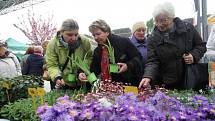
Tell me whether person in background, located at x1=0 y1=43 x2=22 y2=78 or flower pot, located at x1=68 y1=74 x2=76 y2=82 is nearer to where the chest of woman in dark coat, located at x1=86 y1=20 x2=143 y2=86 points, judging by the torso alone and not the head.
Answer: the flower pot

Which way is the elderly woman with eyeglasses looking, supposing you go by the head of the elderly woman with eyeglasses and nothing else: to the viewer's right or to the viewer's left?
to the viewer's left

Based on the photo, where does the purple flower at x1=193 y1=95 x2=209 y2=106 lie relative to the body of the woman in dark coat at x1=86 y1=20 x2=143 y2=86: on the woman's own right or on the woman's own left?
on the woman's own left

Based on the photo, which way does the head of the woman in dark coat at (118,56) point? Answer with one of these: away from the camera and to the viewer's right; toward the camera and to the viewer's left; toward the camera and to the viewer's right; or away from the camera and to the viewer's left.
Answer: toward the camera and to the viewer's left

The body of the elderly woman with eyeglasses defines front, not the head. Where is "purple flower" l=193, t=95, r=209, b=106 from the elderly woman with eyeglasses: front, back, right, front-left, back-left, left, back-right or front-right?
front-left

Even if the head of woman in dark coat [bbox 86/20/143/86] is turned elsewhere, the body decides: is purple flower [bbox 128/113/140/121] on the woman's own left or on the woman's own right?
on the woman's own left

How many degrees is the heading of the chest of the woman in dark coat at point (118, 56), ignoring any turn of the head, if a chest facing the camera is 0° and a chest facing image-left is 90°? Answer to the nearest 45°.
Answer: approximately 45°

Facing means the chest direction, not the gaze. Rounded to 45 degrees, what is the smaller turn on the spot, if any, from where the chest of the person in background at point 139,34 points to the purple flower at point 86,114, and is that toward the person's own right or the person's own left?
approximately 45° to the person's own right

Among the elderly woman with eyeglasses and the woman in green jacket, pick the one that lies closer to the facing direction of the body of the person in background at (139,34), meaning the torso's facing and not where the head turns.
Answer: the elderly woman with eyeglasses

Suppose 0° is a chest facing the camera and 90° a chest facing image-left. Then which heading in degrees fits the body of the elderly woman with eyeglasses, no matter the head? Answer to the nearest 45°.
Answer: approximately 45°

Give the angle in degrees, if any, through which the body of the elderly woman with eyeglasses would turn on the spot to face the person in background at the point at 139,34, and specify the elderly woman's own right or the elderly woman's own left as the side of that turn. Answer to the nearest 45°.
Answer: approximately 90° to the elderly woman's own right

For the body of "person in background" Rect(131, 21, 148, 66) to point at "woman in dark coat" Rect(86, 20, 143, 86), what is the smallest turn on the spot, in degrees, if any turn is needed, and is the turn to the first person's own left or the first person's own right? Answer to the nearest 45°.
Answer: approximately 45° to the first person's own right

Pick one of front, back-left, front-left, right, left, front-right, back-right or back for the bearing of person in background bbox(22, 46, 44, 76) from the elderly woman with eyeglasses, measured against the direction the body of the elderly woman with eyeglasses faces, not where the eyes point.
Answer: right

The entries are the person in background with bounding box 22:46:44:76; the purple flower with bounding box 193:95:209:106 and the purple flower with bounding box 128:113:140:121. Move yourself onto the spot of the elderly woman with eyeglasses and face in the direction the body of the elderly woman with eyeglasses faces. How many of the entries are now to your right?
1

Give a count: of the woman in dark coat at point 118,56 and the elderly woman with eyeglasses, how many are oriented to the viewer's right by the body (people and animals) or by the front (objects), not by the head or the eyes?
0

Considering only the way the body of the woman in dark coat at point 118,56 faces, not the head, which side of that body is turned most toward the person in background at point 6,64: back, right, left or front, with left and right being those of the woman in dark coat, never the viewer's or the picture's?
right

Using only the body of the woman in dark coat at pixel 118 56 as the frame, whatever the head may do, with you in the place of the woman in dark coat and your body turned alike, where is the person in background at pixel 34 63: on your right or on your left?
on your right
